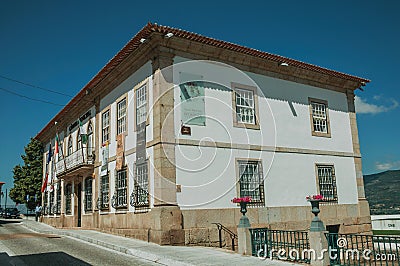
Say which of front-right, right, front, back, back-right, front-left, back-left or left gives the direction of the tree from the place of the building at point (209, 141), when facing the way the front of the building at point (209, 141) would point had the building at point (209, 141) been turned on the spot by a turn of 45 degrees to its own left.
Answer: back-right

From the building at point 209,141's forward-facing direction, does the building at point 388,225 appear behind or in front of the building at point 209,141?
behind

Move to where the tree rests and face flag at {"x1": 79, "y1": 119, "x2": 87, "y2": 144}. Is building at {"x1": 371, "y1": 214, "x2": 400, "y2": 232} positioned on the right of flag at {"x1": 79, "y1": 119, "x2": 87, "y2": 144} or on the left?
left

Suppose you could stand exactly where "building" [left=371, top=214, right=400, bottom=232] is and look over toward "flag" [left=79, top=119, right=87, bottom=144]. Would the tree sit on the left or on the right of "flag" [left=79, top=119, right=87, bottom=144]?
right

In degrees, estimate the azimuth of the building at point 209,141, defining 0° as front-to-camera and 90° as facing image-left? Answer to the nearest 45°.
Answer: approximately 45°
